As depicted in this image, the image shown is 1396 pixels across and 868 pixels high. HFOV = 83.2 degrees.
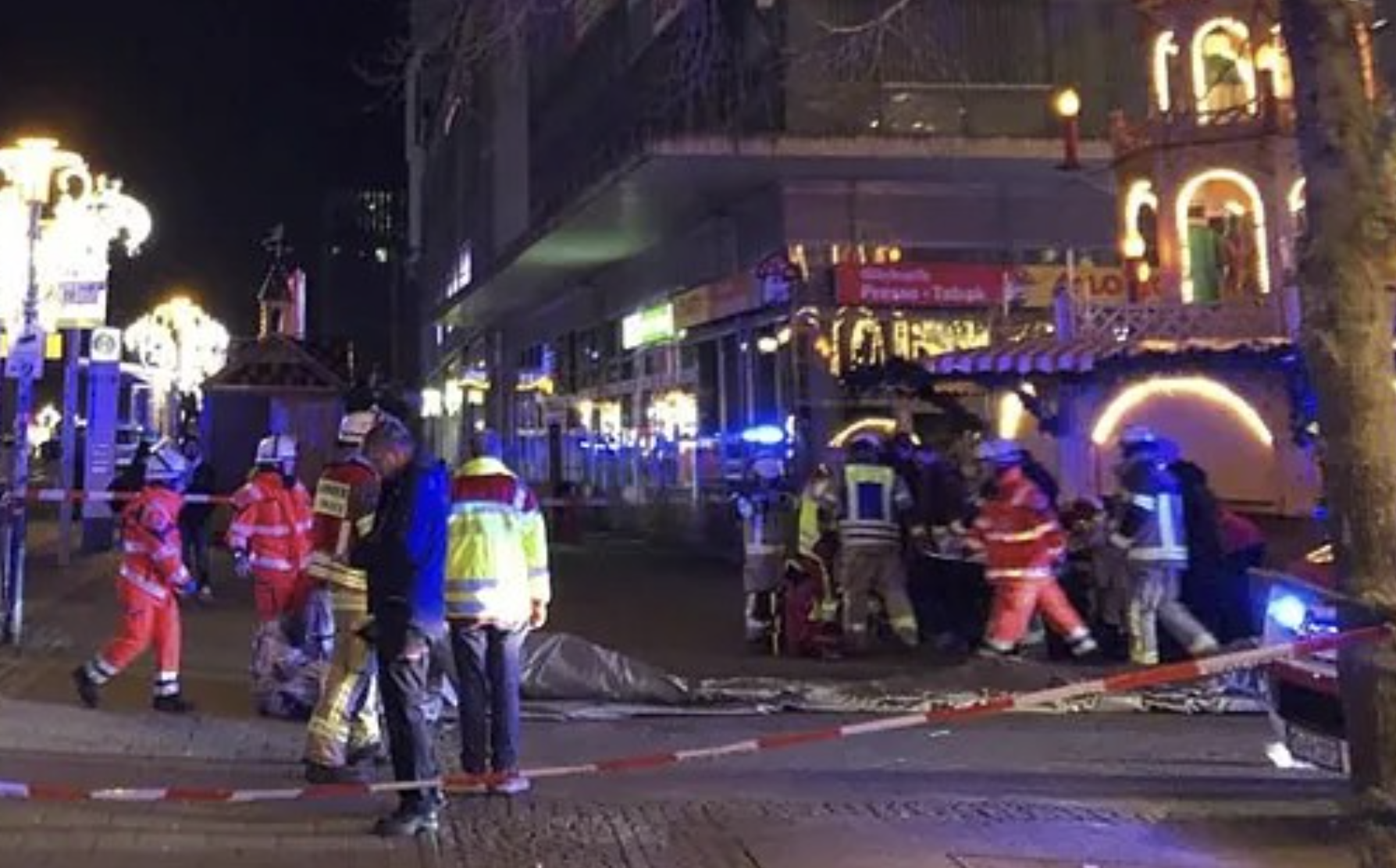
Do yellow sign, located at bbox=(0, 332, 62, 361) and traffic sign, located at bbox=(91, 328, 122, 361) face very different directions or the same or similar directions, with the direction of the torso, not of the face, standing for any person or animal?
same or similar directions

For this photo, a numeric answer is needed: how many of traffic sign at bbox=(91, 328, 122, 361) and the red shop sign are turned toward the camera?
2

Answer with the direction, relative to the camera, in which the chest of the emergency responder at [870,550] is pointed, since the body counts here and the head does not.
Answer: away from the camera

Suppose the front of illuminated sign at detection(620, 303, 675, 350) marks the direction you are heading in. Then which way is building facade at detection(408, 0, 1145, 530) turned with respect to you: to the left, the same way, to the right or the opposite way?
the same way

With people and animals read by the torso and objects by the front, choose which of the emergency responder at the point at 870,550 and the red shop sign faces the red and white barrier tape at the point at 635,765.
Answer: the red shop sign

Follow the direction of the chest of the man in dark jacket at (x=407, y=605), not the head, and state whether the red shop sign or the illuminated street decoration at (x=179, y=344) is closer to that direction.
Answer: the illuminated street decoration

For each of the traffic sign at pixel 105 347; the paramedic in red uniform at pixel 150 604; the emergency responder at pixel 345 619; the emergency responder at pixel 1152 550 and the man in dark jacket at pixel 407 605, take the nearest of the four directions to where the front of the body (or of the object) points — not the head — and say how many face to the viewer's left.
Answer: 2

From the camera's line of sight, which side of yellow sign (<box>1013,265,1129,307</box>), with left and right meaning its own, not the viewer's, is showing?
front

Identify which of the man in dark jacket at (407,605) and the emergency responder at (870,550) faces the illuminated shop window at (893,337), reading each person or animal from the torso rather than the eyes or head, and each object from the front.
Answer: the emergency responder

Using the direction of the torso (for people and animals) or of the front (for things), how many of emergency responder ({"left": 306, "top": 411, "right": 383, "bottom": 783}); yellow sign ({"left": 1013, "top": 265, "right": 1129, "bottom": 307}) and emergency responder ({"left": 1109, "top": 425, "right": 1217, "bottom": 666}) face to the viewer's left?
1
